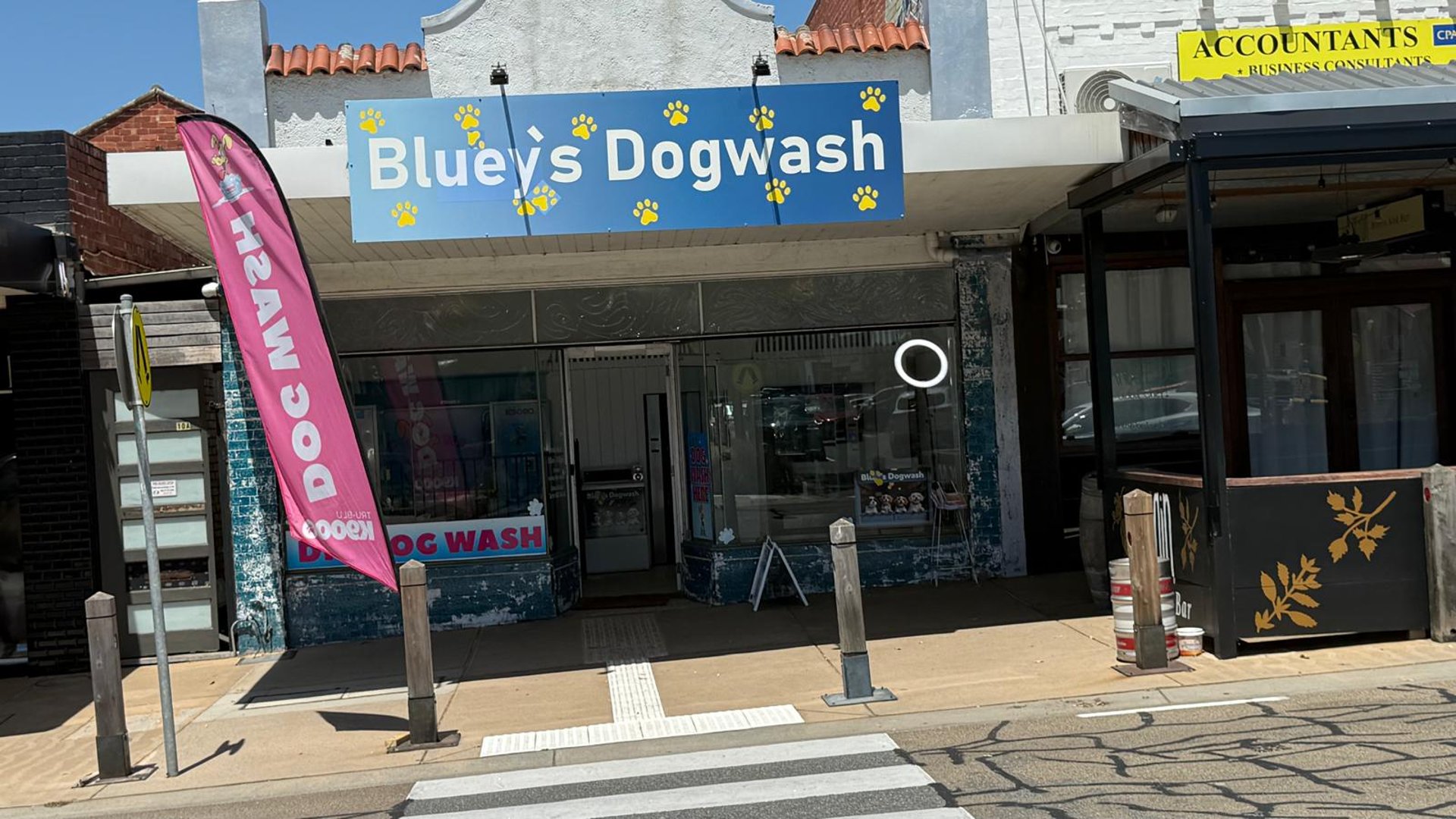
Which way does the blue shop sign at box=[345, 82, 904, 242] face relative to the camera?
toward the camera

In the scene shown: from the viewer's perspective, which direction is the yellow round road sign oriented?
to the viewer's right

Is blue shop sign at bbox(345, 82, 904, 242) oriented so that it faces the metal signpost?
no

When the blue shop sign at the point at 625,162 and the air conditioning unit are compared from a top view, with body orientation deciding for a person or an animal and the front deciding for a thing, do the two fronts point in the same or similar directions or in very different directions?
same or similar directions

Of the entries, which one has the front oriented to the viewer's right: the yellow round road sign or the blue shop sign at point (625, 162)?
the yellow round road sign

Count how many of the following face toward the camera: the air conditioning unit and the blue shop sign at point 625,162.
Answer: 2

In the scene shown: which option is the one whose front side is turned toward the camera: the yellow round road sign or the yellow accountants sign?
the yellow accountants sign

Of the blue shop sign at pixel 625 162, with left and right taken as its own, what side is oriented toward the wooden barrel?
left

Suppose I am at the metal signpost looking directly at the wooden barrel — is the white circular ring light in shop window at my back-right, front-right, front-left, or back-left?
front-left

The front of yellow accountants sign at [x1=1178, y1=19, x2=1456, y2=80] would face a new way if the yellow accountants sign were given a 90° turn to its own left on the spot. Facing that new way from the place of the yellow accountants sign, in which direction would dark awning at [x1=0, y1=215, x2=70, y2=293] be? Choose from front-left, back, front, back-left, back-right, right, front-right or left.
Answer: back-right

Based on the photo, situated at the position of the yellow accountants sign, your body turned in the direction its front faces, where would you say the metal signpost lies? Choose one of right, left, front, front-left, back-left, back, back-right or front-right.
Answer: front-right

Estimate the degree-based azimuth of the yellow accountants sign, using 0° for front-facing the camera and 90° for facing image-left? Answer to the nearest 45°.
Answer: approximately 0°

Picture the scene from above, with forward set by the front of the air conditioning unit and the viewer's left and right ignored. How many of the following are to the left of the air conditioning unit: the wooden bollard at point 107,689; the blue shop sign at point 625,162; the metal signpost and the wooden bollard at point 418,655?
0

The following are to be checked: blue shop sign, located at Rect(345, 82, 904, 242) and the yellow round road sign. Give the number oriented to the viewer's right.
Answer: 1

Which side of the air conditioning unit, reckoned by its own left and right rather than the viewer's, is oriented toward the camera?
front

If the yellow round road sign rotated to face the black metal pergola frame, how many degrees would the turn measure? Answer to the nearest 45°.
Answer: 0° — it already faces it
